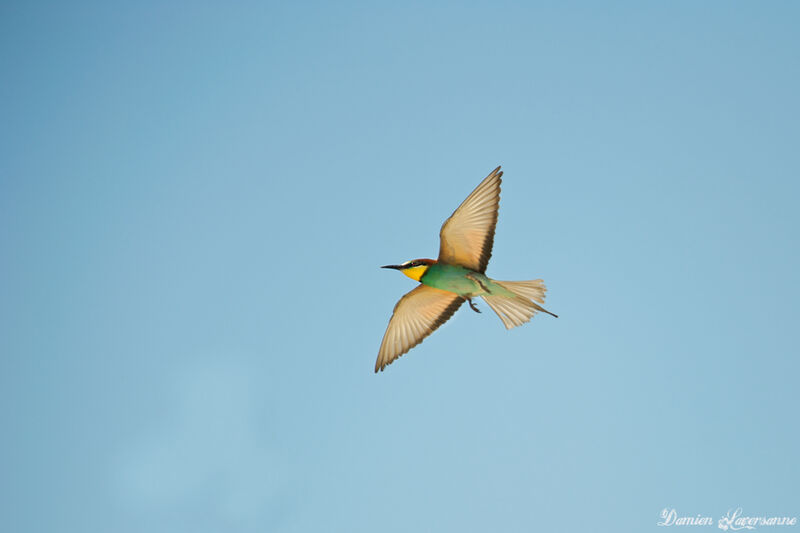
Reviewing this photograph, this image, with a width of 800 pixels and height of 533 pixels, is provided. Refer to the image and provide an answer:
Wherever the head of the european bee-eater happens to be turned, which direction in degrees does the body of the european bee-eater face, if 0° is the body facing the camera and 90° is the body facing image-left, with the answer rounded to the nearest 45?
approximately 90°
